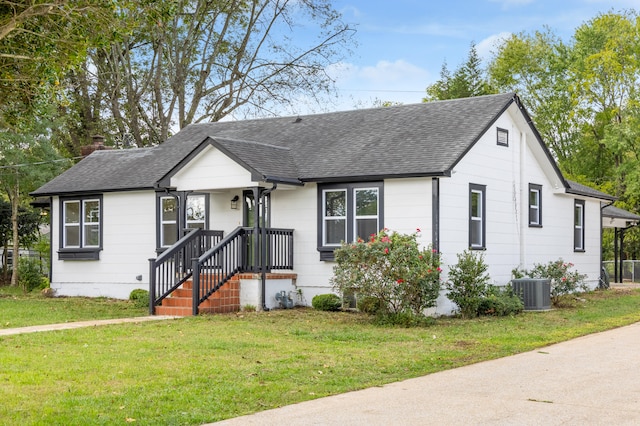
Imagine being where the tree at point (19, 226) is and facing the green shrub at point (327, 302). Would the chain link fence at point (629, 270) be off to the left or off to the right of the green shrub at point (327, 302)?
left

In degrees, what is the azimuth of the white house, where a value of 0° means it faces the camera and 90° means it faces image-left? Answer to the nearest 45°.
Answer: approximately 45°

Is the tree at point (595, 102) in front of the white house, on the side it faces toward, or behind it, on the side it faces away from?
behind

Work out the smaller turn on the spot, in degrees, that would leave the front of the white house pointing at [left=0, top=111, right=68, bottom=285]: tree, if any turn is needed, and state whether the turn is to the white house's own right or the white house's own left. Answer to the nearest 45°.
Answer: approximately 90° to the white house's own right

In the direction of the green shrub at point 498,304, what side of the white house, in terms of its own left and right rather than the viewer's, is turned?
left

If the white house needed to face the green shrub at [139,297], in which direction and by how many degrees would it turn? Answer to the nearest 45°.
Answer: approximately 45° to its right

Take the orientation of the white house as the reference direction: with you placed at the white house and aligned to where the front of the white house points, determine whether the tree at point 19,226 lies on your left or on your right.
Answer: on your right

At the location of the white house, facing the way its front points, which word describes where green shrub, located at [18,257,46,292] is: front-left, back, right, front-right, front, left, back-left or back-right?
right

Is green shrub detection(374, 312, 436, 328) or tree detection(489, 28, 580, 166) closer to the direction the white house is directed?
the green shrub
